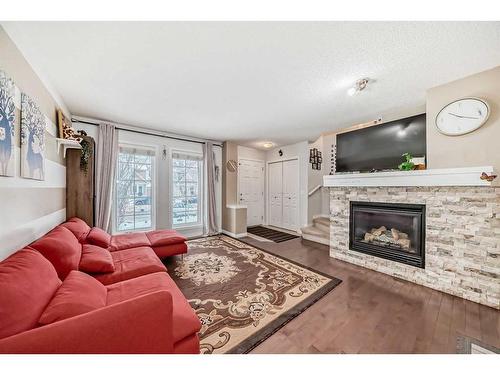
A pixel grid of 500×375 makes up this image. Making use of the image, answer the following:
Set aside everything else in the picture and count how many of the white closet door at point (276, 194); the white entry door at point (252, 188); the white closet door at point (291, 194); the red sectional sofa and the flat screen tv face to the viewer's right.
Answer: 1

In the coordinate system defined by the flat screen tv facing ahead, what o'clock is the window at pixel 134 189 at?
The window is roughly at 1 o'clock from the flat screen tv.

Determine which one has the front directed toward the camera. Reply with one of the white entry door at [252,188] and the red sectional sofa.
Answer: the white entry door

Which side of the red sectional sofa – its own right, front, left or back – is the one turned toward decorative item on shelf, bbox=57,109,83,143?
left

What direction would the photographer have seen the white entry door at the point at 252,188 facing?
facing the viewer

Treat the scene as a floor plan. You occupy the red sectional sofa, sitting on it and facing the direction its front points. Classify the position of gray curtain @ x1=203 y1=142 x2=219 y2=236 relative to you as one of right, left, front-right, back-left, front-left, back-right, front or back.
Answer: front-left

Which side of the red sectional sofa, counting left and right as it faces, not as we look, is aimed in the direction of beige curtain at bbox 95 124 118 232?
left

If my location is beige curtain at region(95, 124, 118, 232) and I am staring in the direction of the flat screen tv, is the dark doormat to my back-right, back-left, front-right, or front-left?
front-left

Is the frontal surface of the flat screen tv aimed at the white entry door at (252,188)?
no

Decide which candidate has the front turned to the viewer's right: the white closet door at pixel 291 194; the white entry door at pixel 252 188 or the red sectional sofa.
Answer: the red sectional sofa

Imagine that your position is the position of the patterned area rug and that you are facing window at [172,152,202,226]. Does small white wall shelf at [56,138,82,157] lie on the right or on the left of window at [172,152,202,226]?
left

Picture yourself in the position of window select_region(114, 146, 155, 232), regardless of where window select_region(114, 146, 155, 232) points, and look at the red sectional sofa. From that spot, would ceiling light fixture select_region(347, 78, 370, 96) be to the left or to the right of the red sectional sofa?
left

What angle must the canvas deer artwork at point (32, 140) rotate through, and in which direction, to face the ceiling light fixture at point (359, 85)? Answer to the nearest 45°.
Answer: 0° — it already faces it

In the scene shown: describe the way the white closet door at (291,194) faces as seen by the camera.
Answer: facing the viewer and to the left of the viewer

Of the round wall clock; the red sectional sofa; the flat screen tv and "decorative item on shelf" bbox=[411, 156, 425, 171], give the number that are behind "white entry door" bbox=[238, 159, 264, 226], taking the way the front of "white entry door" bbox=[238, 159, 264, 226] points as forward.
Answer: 0

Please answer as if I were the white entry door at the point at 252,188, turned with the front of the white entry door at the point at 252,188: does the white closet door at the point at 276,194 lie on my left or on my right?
on my left

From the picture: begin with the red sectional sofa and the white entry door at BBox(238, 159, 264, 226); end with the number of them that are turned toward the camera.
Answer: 1

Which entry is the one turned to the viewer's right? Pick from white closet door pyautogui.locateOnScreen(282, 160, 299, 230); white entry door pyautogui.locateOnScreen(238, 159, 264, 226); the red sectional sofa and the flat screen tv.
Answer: the red sectional sofa
